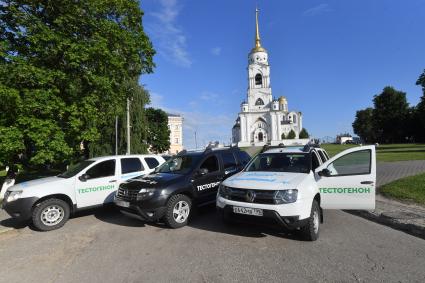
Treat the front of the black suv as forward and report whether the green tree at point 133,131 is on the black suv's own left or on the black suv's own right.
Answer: on the black suv's own right

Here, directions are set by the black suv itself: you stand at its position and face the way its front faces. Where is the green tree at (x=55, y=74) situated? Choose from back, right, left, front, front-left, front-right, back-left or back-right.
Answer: right

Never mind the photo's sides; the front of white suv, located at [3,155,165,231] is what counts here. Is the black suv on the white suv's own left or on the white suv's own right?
on the white suv's own left

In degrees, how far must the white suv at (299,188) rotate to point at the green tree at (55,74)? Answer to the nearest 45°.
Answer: approximately 45° to its right

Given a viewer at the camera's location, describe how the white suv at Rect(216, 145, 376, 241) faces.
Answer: facing the viewer and to the left of the viewer

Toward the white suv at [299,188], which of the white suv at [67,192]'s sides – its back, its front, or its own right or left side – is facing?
left

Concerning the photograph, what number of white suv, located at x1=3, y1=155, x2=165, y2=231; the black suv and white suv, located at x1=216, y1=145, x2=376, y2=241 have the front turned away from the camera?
0

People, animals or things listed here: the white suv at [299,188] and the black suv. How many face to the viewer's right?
0

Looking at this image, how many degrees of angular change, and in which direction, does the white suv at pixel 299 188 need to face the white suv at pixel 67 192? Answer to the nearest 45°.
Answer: approximately 45° to its right

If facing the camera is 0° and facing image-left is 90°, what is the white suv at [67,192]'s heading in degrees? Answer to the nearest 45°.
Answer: approximately 45°

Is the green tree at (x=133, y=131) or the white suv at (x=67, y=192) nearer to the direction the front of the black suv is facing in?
the white suv

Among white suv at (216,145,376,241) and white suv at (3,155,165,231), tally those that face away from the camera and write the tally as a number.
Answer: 0

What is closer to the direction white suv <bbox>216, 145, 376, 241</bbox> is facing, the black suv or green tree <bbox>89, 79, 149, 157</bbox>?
the black suv
